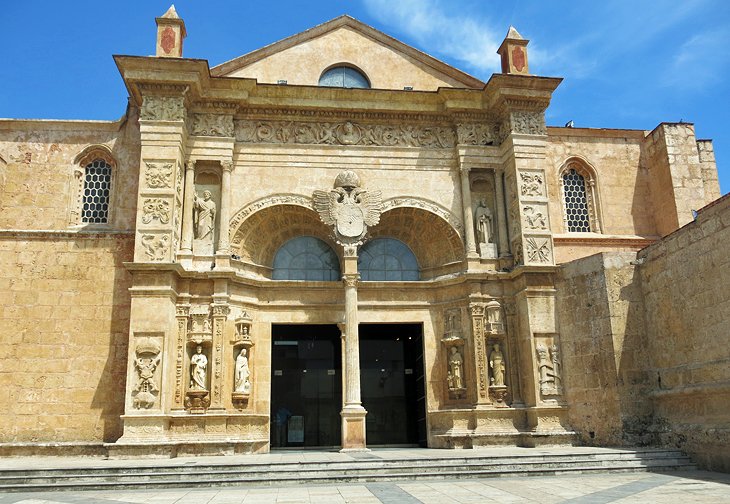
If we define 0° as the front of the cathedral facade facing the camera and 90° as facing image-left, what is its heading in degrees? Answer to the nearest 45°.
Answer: approximately 0°
